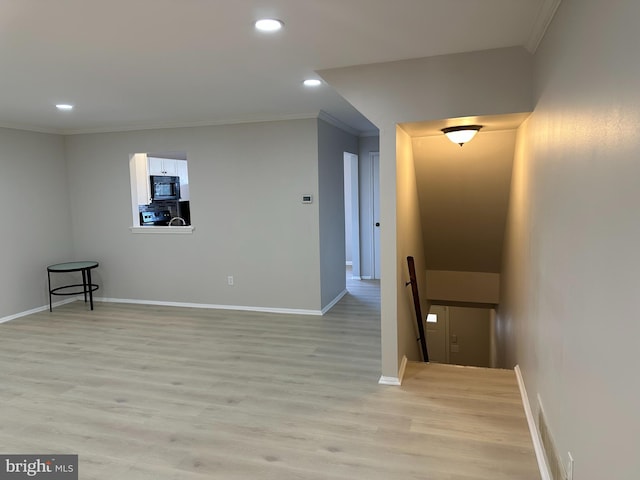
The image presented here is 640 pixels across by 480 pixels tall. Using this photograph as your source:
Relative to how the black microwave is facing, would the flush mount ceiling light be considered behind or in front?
in front

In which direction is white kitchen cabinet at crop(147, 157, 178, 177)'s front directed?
toward the camera

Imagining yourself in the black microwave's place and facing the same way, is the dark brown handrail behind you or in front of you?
in front

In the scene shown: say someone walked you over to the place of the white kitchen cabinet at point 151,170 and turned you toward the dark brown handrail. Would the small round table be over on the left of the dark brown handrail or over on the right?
right

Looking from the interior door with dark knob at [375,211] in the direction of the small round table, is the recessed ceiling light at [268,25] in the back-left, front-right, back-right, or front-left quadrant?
front-left

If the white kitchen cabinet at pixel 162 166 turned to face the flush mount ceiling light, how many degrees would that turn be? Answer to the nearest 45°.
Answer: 0° — it already faces it

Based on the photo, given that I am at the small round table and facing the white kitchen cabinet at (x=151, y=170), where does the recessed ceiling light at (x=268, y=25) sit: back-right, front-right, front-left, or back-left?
back-right

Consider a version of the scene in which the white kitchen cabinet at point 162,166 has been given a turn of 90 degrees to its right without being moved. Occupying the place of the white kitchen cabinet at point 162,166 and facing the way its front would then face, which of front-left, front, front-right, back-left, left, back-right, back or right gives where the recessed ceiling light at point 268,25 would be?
left

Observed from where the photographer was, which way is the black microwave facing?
facing the viewer

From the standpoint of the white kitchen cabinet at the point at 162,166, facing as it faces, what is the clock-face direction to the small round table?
The small round table is roughly at 1 o'clock from the white kitchen cabinet.

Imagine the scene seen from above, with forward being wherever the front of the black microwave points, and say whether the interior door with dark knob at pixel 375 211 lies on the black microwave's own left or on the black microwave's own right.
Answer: on the black microwave's own left

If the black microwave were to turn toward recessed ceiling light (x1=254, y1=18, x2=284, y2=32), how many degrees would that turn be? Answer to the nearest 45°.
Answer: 0° — it already faces it

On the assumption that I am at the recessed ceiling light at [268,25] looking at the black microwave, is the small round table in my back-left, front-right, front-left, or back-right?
front-left

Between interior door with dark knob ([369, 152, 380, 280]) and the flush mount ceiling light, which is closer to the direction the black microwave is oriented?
the flush mount ceiling light
